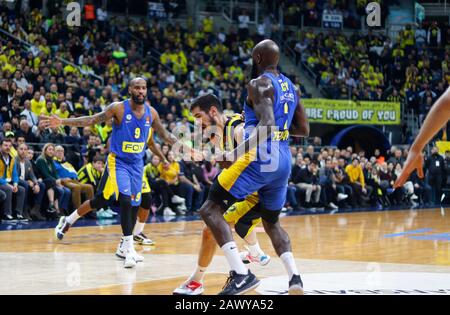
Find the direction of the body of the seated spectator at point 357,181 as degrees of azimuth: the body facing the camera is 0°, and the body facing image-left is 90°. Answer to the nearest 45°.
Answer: approximately 315°

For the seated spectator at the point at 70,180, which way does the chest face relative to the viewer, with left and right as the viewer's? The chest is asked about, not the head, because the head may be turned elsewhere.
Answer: facing the viewer and to the right of the viewer

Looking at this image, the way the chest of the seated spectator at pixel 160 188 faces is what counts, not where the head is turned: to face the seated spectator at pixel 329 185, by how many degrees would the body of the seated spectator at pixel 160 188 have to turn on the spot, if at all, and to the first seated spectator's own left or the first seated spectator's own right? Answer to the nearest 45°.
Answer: approximately 90° to the first seated spectator's own left

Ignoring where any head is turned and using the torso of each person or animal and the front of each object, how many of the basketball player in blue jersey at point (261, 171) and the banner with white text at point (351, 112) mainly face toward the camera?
1

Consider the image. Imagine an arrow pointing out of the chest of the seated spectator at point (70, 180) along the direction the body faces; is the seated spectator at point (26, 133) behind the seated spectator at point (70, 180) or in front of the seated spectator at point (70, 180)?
behind

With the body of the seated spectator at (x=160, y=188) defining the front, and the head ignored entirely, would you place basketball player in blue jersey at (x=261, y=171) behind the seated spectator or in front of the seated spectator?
in front

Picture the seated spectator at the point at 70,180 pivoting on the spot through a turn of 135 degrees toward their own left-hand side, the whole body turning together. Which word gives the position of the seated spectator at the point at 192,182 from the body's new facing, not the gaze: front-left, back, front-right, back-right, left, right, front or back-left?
front-right

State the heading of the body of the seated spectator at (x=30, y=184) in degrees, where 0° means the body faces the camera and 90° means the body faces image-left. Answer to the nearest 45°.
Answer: approximately 315°

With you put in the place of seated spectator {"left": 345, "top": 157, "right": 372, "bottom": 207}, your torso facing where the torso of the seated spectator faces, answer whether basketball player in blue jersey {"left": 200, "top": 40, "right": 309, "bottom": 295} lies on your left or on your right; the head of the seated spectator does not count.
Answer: on your right

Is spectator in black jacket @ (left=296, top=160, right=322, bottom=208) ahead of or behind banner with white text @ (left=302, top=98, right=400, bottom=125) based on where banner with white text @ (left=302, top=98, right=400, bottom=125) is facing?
ahead

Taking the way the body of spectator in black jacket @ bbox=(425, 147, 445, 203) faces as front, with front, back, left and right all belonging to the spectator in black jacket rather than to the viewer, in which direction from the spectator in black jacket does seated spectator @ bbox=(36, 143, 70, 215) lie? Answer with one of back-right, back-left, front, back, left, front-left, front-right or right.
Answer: front-right

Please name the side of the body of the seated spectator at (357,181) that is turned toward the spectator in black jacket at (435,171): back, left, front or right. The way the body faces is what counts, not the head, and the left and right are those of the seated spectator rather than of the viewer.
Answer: left

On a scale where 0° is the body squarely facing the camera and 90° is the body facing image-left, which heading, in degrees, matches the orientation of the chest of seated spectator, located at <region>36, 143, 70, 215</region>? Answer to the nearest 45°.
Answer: approximately 315°

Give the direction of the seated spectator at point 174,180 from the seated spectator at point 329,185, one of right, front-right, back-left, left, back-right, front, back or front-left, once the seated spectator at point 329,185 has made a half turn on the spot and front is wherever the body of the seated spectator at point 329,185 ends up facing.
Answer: left
